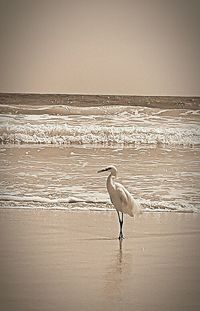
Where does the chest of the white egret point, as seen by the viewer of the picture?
to the viewer's left
